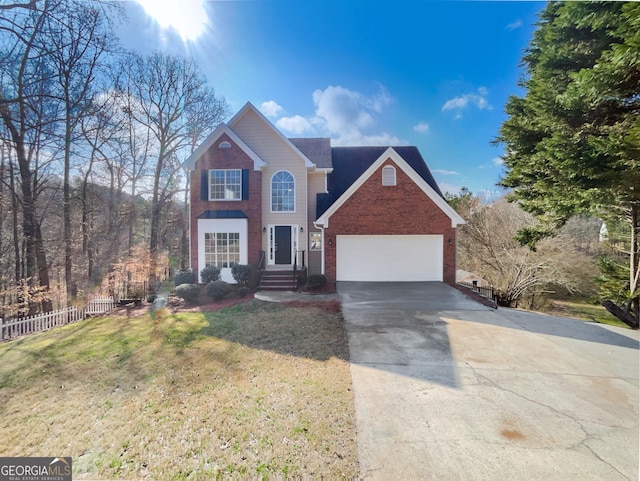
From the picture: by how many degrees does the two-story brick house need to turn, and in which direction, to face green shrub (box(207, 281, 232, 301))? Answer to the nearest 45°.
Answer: approximately 45° to its right

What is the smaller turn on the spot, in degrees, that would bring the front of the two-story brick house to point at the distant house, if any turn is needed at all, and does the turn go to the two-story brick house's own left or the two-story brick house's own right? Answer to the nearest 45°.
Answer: approximately 135° to the two-story brick house's own left

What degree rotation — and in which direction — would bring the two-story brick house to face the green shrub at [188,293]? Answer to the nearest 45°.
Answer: approximately 45° to its right

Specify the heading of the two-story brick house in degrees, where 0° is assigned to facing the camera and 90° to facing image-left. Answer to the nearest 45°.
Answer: approximately 0°

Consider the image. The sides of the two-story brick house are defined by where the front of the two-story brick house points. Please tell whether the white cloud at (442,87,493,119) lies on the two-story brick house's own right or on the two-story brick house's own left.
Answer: on the two-story brick house's own left
